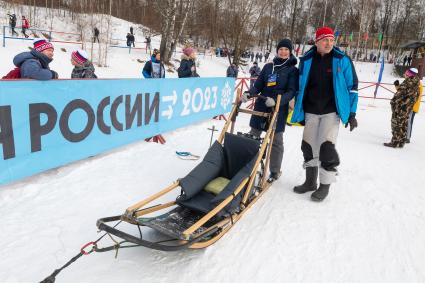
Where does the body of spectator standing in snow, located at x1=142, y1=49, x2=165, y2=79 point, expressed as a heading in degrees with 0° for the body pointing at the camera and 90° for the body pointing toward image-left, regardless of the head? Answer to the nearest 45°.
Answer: approximately 315°

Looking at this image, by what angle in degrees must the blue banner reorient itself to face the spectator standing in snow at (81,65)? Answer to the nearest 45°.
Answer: approximately 135° to its left

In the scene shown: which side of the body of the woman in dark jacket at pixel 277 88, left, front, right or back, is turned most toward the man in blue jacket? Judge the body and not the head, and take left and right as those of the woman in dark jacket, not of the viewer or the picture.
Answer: left

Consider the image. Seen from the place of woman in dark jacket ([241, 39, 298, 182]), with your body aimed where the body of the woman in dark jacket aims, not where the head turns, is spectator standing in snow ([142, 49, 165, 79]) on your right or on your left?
on your right

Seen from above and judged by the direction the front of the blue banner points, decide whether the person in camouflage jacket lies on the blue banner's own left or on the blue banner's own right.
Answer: on the blue banner's own left
